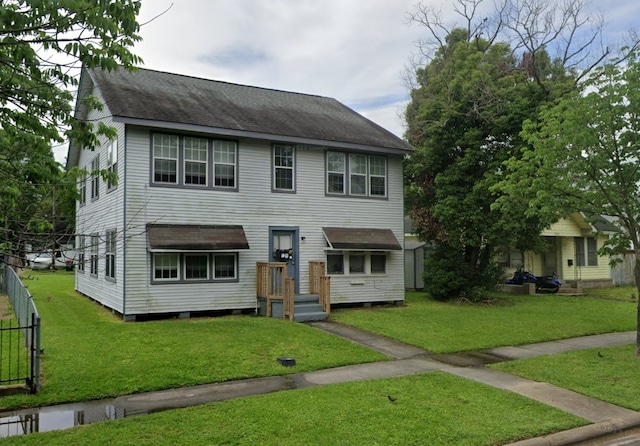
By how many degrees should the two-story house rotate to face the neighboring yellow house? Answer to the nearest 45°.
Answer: approximately 90° to its left

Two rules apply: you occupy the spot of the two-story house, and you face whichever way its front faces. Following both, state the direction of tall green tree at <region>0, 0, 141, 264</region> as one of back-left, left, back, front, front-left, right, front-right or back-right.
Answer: front-right

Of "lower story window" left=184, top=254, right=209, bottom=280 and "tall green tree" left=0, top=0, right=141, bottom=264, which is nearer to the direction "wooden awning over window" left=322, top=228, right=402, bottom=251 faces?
the tall green tree

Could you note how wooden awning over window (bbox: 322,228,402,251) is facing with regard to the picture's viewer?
facing the viewer and to the right of the viewer

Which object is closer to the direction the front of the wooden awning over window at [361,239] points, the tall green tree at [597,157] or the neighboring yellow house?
the tall green tree

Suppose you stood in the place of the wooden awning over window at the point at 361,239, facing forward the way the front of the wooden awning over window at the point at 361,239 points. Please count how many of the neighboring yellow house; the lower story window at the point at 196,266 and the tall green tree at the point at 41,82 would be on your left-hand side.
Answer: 1

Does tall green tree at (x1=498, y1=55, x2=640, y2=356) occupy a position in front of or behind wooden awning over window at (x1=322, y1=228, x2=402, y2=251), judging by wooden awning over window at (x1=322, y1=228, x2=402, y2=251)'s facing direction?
in front

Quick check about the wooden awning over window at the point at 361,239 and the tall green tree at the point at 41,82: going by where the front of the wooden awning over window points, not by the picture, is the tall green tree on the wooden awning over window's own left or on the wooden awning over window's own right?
on the wooden awning over window's own right

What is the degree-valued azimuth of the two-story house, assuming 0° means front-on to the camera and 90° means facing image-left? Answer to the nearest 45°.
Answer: approximately 315°

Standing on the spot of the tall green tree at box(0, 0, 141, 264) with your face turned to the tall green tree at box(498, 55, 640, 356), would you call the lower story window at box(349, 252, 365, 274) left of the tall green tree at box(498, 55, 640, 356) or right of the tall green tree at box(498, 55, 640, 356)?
left

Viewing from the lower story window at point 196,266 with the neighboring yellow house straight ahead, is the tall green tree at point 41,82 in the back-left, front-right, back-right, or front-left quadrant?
back-right

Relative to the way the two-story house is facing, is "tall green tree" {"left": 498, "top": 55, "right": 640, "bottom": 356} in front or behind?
in front
